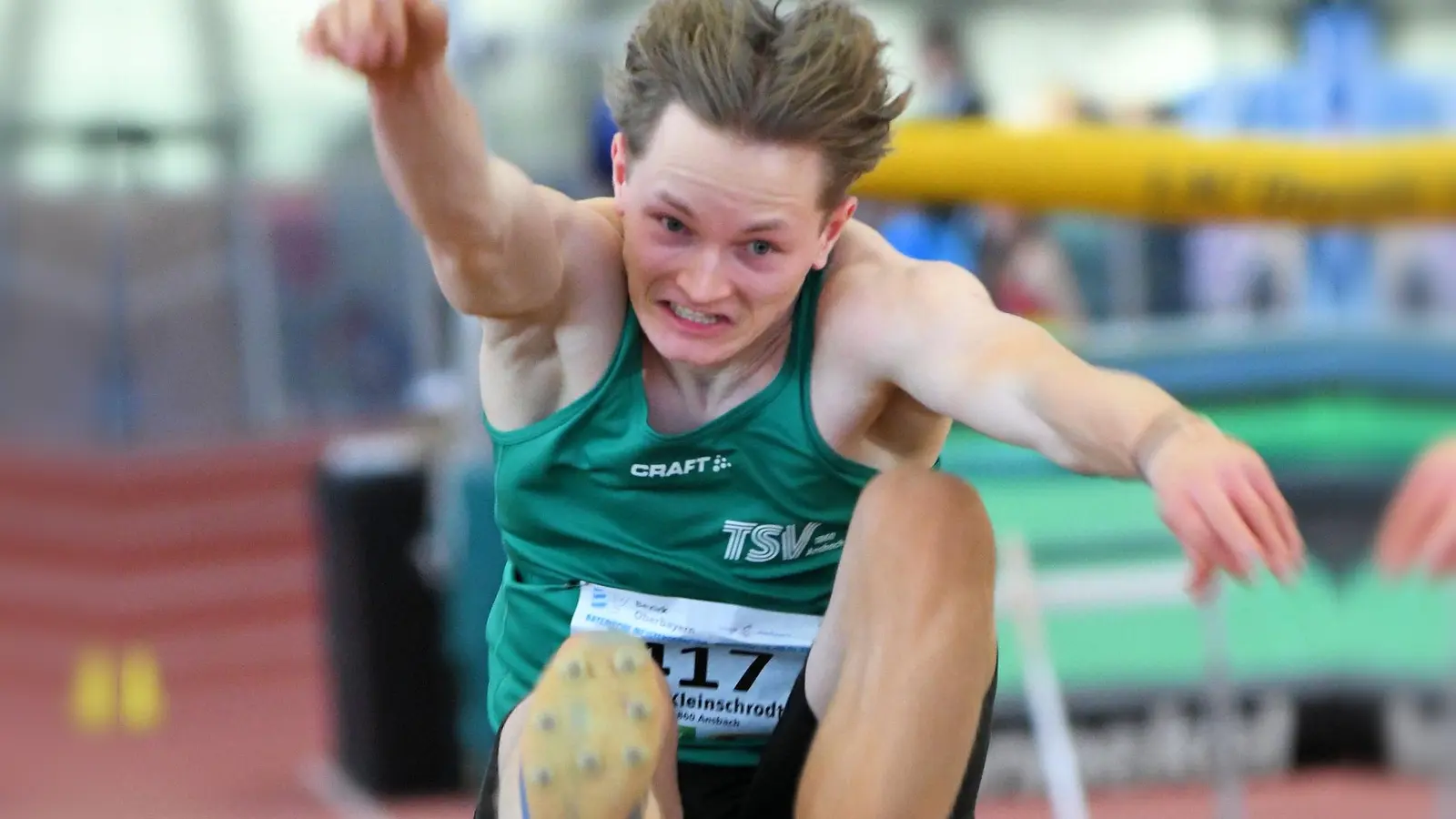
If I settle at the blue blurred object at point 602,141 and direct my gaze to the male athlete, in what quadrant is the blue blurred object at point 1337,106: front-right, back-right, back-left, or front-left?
back-left

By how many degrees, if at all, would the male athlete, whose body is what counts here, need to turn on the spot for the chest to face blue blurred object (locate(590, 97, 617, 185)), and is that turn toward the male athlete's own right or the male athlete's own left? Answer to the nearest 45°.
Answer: approximately 180°

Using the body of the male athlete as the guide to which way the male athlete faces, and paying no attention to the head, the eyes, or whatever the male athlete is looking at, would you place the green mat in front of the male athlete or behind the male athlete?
behind

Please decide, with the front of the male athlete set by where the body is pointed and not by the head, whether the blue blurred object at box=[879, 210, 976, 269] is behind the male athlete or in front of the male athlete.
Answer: behind

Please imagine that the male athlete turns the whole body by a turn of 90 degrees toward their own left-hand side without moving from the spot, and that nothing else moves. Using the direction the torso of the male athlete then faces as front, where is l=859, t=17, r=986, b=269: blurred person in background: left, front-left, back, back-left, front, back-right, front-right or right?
left

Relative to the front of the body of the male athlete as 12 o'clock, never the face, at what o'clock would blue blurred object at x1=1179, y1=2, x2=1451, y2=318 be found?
The blue blurred object is roughly at 7 o'clock from the male athlete.

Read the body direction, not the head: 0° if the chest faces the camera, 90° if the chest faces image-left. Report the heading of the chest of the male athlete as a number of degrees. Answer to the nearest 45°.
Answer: approximately 0°

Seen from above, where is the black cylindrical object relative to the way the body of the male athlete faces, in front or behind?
behind

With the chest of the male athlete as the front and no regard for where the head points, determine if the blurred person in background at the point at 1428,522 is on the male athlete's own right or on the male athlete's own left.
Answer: on the male athlete's own left
